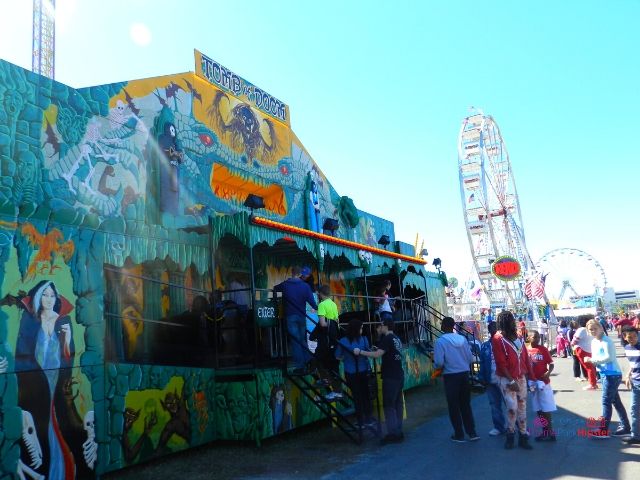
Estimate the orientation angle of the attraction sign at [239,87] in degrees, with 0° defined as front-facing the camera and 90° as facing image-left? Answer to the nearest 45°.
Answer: approximately 315°

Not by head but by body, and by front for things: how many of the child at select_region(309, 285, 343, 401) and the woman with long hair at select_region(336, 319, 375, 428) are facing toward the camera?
0

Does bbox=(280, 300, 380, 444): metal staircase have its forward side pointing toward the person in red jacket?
yes

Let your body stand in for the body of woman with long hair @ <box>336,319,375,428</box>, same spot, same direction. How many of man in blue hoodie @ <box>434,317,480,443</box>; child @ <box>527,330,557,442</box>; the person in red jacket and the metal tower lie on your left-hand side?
1

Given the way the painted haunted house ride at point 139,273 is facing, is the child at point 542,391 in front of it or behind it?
in front

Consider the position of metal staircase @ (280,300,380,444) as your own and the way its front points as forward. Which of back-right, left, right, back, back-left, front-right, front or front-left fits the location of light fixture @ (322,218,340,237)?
back-left

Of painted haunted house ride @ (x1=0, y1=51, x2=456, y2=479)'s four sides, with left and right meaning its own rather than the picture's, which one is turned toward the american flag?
left

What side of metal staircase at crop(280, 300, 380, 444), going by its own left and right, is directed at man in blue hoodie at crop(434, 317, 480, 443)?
front

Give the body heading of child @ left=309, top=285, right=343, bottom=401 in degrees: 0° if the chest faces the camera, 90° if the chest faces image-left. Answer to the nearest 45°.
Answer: approximately 135°

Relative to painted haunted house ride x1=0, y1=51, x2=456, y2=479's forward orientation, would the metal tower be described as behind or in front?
behind

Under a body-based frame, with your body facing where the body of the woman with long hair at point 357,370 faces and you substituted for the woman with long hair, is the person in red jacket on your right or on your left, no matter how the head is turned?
on your right

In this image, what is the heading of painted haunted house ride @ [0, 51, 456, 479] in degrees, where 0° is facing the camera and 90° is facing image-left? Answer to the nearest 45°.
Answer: approximately 315°

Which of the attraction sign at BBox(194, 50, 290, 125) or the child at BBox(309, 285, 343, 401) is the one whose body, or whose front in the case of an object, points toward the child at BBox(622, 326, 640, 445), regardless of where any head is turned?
the attraction sign
